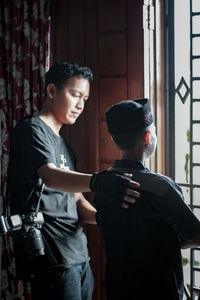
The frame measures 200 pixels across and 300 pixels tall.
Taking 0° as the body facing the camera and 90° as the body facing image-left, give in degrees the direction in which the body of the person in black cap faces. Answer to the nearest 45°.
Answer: approximately 225°

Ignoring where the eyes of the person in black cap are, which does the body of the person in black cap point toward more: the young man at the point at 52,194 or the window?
the window

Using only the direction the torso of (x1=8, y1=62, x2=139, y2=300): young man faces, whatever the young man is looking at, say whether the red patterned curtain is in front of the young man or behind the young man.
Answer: behind

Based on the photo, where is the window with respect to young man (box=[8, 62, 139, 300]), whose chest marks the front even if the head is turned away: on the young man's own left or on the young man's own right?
on the young man's own left

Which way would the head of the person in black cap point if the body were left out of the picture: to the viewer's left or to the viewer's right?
to the viewer's right

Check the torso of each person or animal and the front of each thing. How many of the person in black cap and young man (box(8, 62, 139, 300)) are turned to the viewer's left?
0

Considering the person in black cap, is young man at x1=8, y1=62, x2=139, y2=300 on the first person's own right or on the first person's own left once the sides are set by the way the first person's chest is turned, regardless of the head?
on the first person's own left

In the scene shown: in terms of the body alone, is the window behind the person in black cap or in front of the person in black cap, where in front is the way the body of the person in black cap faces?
in front

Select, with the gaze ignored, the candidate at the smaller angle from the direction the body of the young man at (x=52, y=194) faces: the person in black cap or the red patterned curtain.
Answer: the person in black cap

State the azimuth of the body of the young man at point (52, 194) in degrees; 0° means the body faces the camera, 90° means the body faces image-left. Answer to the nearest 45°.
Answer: approximately 315°

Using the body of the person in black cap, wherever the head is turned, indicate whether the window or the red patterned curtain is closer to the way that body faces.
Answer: the window

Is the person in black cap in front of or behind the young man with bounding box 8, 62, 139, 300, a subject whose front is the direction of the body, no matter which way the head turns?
in front

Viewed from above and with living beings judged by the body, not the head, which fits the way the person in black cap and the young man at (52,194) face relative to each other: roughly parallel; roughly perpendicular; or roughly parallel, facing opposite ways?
roughly perpendicular

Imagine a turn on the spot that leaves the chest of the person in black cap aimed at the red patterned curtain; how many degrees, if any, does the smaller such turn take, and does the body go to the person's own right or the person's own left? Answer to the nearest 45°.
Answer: approximately 90° to the person's own left
